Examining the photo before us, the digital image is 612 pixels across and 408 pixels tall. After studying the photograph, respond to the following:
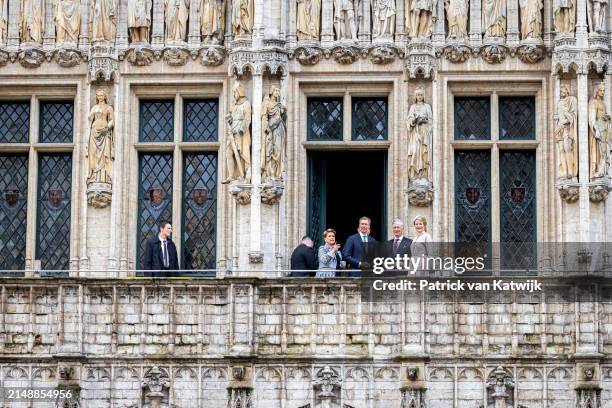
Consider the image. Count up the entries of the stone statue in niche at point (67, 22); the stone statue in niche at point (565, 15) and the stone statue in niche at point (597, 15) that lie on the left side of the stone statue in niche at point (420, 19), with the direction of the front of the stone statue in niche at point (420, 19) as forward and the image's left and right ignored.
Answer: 2

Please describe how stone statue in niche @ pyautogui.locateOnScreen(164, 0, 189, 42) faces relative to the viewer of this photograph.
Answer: facing the viewer

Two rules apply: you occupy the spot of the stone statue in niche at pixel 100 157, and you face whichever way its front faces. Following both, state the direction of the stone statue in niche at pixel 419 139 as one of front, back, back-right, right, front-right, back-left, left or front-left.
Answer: left

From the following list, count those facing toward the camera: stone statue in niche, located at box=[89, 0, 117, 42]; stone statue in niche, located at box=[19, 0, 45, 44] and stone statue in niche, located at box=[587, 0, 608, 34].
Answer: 3

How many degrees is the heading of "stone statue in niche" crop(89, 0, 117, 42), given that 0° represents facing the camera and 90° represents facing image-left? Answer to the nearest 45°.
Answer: approximately 0°

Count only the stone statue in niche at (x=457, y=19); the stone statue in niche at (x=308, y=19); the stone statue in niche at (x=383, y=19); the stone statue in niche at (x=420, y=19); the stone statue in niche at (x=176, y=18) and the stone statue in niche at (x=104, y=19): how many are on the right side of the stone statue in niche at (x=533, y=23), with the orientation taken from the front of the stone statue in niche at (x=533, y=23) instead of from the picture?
6

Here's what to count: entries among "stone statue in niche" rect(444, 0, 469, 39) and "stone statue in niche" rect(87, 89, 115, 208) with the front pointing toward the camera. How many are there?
2

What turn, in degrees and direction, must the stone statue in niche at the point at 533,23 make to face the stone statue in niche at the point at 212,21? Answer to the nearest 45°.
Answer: approximately 90° to its right

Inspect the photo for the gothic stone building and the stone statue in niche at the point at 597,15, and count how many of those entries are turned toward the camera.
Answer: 2

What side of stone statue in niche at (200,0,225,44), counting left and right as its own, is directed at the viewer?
front

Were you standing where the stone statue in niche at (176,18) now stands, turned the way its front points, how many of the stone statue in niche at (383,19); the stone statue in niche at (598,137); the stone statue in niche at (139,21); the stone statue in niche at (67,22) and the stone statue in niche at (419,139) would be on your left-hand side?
3
